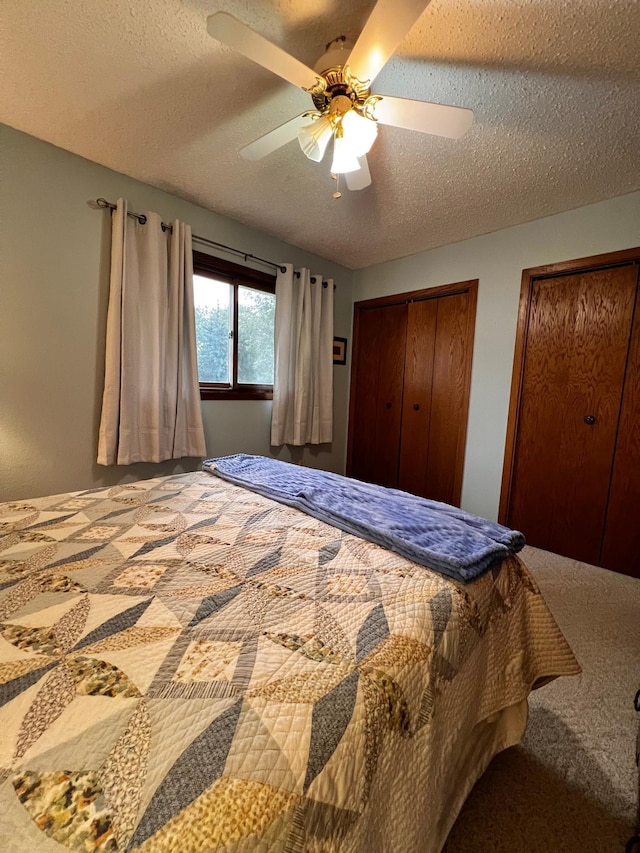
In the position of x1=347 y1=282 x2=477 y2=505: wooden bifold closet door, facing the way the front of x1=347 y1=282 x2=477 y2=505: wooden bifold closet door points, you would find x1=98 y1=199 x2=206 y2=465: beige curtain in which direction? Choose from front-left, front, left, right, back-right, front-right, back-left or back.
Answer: front

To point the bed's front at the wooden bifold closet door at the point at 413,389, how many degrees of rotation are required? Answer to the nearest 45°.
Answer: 0° — it already faces it

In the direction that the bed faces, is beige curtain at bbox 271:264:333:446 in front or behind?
in front

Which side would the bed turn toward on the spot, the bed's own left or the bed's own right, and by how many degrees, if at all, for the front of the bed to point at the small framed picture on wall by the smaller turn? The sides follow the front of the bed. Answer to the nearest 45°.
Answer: approximately 45° to the bed's own left

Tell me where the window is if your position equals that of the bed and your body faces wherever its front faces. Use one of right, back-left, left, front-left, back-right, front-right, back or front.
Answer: front-left

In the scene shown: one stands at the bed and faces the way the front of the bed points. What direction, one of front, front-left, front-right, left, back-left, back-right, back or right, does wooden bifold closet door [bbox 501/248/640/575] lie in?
front

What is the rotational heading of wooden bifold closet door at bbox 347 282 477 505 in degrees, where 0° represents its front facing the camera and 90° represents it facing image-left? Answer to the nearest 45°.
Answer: approximately 45°

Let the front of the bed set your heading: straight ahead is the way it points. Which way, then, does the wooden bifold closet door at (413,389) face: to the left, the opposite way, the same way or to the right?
the opposite way

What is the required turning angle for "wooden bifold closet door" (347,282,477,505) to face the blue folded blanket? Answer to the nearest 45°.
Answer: approximately 45° to its left

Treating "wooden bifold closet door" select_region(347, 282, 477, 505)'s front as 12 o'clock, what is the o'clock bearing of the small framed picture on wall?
The small framed picture on wall is roughly at 2 o'clock from the wooden bifold closet door.

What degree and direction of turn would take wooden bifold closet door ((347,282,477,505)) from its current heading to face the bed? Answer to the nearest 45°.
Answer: approximately 45° to its left

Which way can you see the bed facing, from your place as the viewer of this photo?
facing away from the viewer and to the right of the viewer

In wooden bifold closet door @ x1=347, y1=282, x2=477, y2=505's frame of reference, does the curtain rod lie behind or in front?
in front

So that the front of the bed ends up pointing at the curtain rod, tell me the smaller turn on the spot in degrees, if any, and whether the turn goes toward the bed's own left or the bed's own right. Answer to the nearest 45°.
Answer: approximately 45° to the bed's own left
